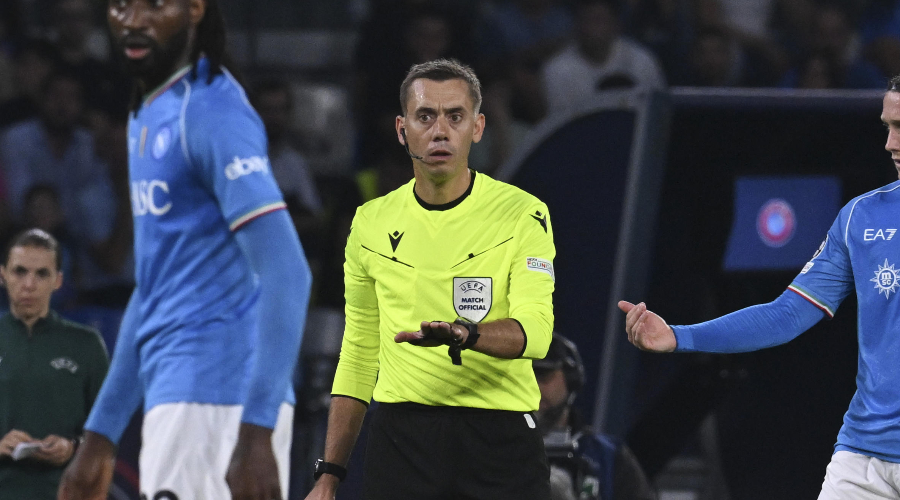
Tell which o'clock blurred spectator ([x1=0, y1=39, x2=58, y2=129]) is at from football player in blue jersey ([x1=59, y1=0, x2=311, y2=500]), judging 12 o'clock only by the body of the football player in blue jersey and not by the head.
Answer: The blurred spectator is roughly at 4 o'clock from the football player in blue jersey.

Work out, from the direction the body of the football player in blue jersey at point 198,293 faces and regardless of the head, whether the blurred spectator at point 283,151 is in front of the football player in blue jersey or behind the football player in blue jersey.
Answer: behind

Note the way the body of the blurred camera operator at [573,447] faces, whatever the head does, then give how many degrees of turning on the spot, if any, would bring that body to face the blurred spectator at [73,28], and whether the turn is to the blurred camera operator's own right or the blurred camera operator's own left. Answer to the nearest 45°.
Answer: approximately 90° to the blurred camera operator's own right

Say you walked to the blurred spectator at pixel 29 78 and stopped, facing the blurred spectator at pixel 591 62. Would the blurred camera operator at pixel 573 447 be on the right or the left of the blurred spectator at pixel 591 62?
right

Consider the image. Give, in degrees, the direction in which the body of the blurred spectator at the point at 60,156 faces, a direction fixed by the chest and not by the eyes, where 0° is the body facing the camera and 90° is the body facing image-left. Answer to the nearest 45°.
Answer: approximately 0°

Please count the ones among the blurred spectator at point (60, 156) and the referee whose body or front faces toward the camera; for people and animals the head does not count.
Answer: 2

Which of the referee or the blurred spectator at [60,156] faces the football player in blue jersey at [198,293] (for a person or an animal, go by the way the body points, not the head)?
the blurred spectator

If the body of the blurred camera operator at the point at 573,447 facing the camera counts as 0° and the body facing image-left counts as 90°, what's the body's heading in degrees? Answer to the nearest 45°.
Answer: approximately 45°
